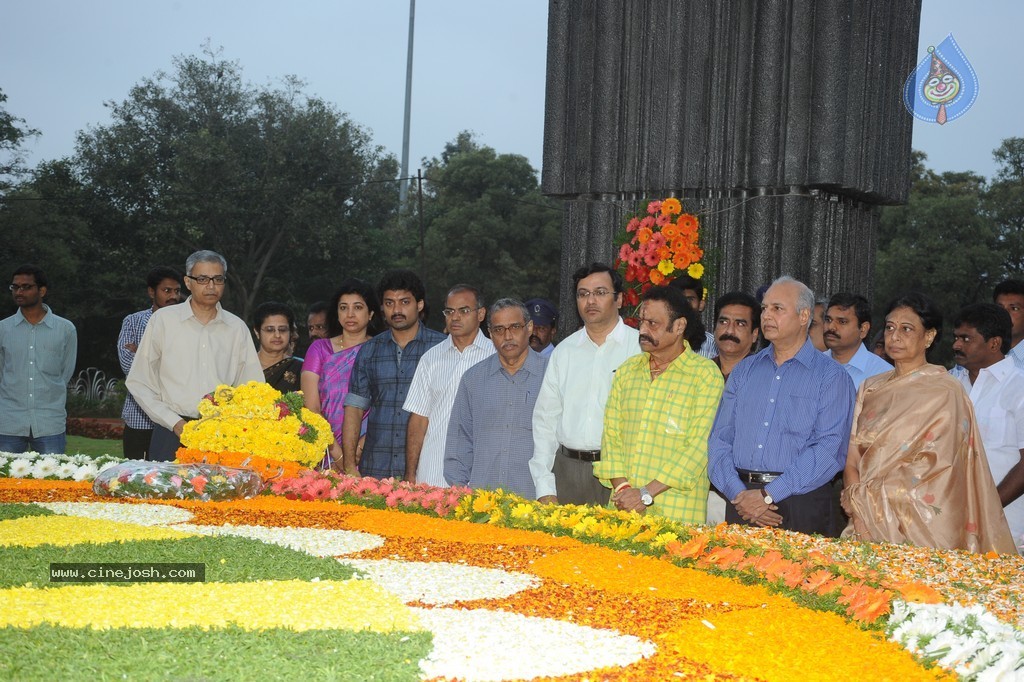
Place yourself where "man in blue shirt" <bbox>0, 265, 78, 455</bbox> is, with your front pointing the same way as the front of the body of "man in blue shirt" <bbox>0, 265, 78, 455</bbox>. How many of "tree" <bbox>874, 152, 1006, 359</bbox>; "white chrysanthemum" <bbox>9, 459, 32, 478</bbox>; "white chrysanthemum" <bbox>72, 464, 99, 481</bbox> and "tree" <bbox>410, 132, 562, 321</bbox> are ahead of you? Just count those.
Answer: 2

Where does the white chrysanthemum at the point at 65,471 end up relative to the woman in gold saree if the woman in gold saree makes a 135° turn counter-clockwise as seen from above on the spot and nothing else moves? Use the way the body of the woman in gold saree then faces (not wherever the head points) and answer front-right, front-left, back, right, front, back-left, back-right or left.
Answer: back

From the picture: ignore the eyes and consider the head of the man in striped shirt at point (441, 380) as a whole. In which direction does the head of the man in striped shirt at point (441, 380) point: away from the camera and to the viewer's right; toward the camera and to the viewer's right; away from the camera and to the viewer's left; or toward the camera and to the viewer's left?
toward the camera and to the viewer's left

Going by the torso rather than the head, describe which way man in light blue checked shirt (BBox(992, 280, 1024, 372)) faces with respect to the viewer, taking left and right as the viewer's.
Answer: facing the viewer and to the left of the viewer

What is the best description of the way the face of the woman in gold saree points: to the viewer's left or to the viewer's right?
to the viewer's left

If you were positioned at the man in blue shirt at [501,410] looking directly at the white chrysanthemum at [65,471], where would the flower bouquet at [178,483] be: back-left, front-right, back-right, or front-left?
front-left

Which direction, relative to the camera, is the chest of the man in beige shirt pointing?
toward the camera

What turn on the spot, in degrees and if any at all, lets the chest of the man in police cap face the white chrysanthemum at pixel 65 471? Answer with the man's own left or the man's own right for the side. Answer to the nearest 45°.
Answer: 0° — they already face it

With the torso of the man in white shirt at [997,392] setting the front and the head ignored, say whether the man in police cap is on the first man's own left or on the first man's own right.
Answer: on the first man's own right

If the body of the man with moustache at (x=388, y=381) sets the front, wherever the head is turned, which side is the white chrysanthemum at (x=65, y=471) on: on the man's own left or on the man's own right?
on the man's own right

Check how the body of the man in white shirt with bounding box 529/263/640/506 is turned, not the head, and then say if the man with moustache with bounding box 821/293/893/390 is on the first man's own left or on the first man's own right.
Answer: on the first man's own left

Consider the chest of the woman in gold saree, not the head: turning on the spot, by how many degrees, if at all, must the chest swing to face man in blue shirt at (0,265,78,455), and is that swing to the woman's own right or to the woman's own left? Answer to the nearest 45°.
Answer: approximately 45° to the woman's own right

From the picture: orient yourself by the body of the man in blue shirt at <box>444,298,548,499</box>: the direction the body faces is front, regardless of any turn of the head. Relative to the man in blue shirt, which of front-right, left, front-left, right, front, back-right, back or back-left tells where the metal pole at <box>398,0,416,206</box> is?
back

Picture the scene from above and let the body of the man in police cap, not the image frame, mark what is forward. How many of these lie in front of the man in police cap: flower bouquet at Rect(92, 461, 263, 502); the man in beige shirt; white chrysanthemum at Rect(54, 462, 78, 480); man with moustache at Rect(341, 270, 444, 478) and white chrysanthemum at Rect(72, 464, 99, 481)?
5

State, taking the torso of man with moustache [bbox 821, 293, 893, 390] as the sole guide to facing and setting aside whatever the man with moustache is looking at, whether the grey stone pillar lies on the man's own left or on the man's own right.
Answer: on the man's own right

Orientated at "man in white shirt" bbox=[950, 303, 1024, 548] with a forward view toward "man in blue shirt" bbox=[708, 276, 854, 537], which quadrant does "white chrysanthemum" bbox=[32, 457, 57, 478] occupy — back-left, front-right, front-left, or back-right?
front-right
